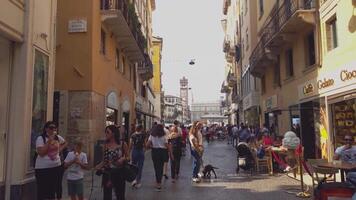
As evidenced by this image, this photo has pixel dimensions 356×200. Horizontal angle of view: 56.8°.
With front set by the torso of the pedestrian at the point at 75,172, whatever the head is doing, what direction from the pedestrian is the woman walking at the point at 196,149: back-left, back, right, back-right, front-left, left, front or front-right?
back-left

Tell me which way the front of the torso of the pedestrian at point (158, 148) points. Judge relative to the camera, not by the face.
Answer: away from the camera

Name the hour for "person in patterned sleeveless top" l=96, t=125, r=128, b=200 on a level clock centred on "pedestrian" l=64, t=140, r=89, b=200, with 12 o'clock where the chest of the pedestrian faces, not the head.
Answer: The person in patterned sleeveless top is roughly at 10 o'clock from the pedestrian.

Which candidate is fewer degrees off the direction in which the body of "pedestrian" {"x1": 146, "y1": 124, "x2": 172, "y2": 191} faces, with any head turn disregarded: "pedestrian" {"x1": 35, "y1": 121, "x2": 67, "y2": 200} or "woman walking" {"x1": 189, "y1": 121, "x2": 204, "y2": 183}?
the woman walking

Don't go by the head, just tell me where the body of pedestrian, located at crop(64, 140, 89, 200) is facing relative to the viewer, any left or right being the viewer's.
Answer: facing the viewer

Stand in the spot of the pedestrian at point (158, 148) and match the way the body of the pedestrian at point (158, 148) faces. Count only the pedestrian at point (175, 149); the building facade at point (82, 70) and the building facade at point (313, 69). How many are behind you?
0

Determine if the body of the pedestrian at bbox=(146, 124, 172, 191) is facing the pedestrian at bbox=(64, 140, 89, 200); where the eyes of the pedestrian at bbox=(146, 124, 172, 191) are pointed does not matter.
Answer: no

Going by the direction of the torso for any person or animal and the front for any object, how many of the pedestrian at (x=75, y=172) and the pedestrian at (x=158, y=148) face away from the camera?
1

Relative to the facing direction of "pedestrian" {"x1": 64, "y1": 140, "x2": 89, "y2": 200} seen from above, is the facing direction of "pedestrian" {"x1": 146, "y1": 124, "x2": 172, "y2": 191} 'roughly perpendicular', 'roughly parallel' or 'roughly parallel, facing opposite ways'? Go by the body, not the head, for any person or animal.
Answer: roughly parallel, facing opposite ways

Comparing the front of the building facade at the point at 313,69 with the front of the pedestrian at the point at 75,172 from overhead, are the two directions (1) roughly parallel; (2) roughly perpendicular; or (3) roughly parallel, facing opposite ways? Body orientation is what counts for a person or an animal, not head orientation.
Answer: roughly perpendicular

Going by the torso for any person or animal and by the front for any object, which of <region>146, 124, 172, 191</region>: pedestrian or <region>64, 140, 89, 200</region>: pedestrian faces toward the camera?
<region>64, 140, 89, 200</region>: pedestrian

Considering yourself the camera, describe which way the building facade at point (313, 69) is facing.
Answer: facing the viewer and to the left of the viewer

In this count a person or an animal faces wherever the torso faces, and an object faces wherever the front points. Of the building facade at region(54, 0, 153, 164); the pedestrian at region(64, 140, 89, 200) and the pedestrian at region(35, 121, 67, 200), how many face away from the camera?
0

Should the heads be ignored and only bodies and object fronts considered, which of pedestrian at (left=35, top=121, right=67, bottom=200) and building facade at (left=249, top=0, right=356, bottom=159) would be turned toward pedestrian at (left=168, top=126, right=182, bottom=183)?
the building facade
